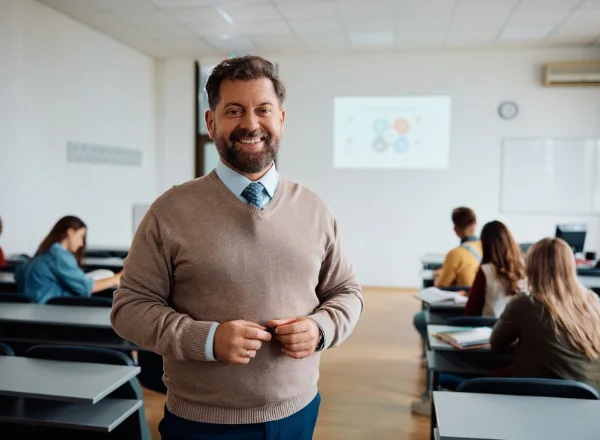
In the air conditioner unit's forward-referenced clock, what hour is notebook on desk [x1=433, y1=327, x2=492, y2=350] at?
The notebook on desk is roughly at 12 o'clock from the air conditioner unit.

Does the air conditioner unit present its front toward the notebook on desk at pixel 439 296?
yes

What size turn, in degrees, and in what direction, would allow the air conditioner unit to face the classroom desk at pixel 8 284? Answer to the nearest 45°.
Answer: approximately 45° to its right

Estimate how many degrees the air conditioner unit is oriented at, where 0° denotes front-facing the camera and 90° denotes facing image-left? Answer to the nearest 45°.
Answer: approximately 0°

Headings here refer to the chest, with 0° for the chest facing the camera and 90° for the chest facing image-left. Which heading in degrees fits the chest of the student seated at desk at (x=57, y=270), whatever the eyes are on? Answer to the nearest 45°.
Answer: approximately 270°

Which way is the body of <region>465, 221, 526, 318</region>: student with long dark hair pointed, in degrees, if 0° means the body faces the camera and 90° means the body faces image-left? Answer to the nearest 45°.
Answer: approximately 135°

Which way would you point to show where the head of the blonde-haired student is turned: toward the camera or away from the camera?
away from the camera

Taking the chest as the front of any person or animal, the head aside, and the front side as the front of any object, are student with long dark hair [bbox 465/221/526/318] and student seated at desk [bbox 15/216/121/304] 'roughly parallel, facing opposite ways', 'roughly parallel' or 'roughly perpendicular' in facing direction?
roughly perpendicular

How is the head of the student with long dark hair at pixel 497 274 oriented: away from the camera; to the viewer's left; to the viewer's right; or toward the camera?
away from the camera

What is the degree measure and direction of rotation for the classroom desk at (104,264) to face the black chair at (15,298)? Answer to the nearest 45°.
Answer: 0° — it already faces it

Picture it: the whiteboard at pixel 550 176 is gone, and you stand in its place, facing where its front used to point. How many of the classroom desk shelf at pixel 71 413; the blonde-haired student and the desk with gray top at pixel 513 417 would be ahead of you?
3

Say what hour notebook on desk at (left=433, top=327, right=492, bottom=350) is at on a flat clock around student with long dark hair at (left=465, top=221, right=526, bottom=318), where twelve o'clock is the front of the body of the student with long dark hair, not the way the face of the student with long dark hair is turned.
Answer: The notebook on desk is roughly at 8 o'clock from the student with long dark hair.
